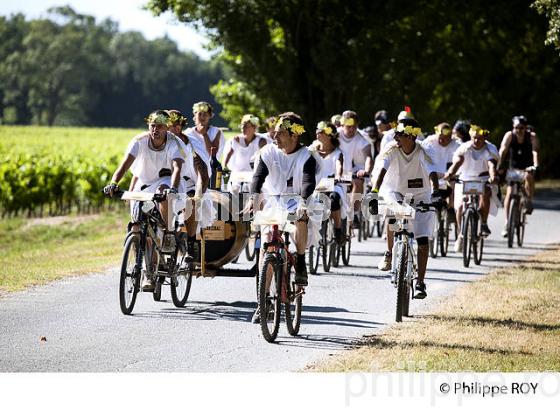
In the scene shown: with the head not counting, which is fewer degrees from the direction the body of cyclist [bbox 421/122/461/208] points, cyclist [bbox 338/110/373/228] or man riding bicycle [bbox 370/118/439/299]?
the man riding bicycle

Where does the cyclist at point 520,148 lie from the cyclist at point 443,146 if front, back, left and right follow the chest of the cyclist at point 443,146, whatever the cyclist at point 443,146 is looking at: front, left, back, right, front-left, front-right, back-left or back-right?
back-left

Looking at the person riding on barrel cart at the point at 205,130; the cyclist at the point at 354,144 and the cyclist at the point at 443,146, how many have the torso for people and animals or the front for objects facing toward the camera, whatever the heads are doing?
3

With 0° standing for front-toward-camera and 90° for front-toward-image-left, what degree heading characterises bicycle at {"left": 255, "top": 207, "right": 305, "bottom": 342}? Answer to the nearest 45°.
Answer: approximately 0°

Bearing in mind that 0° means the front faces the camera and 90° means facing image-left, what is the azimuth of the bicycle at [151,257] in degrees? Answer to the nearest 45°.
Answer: approximately 45°

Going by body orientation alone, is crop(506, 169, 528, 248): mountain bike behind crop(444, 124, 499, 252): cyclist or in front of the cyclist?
behind

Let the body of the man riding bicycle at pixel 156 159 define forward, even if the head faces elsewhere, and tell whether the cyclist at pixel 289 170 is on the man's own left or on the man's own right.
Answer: on the man's own left

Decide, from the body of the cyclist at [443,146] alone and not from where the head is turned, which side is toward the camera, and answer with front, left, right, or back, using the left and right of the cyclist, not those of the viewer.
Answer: front

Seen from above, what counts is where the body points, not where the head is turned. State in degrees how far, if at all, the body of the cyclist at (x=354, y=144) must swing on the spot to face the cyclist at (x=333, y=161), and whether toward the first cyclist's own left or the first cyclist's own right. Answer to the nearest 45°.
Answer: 0° — they already face them

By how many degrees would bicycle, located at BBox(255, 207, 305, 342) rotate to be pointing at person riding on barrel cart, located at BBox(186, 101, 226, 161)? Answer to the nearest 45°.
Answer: approximately 180°

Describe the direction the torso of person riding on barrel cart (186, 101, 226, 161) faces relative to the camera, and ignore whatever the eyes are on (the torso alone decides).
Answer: toward the camera

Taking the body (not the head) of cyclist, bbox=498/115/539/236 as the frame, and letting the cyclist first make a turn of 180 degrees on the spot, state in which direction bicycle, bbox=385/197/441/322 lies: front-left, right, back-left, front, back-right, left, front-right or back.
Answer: back

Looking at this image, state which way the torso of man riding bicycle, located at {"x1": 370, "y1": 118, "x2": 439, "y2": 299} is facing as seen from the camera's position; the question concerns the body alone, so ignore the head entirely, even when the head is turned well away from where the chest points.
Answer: toward the camera

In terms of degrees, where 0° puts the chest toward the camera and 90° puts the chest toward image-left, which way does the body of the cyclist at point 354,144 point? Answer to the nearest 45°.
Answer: approximately 0°
